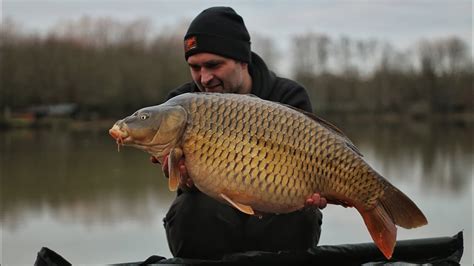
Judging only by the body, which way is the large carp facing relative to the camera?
to the viewer's left

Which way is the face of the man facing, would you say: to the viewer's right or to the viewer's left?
to the viewer's left
